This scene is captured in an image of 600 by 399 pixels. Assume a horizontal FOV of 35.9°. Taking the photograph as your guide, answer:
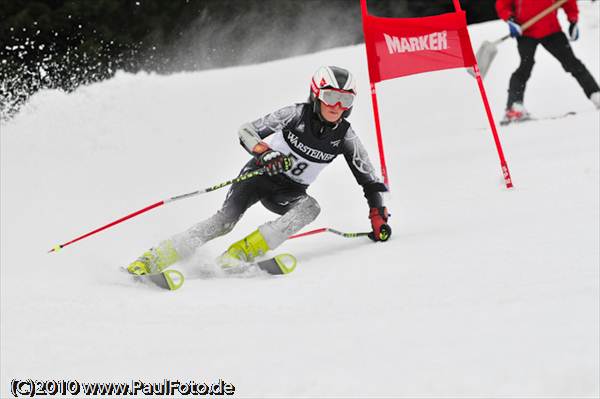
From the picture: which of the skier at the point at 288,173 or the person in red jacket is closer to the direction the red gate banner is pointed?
the skier

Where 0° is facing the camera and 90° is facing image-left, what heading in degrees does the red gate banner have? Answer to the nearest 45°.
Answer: approximately 0°

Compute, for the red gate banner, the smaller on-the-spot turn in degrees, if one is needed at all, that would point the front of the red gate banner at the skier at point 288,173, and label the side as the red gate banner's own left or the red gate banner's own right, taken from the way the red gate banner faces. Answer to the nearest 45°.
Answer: approximately 45° to the red gate banner's own right

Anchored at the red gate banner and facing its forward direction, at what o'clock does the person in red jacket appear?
The person in red jacket is roughly at 7 o'clock from the red gate banner.
